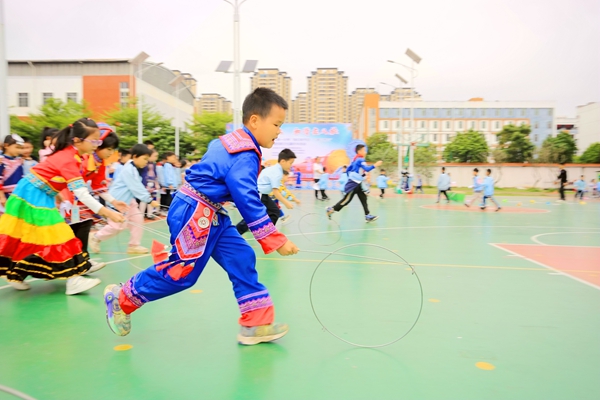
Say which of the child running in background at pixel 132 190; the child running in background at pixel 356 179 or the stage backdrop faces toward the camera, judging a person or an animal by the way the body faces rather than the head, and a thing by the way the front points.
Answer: the stage backdrop

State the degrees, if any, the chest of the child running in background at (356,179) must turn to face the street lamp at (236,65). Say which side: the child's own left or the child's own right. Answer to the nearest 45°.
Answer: approximately 135° to the child's own left

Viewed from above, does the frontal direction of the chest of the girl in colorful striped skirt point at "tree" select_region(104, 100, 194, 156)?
no

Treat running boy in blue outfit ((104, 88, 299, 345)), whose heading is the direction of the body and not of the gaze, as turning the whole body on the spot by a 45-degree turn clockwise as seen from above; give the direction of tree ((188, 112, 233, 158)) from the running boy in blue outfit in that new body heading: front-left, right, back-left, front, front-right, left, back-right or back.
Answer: back-left

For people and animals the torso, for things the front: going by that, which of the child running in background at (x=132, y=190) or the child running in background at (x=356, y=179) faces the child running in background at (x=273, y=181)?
the child running in background at (x=132, y=190)

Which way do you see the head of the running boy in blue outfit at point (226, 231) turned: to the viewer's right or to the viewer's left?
to the viewer's right

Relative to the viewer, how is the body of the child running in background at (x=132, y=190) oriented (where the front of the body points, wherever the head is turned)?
to the viewer's right

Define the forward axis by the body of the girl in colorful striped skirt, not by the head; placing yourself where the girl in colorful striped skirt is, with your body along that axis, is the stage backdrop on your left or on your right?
on your left

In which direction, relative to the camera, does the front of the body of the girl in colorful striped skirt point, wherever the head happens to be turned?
to the viewer's right

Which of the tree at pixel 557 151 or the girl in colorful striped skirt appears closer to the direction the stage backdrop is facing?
the girl in colorful striped skirt

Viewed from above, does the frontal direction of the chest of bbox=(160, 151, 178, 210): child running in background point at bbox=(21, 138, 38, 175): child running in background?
no

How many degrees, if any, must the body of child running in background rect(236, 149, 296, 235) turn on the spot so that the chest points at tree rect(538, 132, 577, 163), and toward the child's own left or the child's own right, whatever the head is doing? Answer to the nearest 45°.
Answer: approximately 45° to the child's own left

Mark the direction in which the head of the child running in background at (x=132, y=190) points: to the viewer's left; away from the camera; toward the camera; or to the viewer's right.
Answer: to the viewer's right

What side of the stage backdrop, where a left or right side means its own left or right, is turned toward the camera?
front

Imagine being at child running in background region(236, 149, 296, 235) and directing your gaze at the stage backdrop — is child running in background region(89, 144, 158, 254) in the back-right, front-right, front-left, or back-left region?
back-left

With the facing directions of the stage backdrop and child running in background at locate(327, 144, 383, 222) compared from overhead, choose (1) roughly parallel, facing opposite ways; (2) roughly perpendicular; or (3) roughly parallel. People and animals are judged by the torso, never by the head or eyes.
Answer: roughly perpendicular

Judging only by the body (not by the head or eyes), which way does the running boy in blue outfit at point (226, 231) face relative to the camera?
to the viewer's right

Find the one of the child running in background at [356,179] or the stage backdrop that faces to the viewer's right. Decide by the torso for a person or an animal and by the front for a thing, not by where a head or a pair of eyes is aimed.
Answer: the child running in background

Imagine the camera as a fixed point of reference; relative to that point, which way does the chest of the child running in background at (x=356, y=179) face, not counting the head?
to the viewer's right
